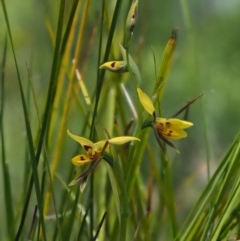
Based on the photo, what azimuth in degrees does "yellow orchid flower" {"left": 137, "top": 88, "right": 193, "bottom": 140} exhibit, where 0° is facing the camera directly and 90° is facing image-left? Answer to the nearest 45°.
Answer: approximately 270°
